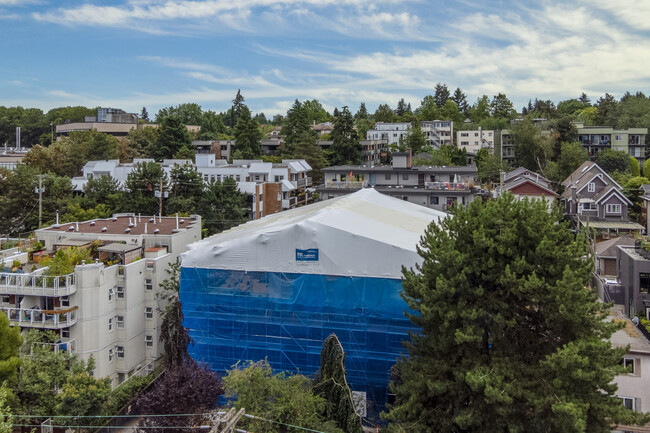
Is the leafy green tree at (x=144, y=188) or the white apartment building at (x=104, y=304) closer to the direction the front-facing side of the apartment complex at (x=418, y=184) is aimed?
the white apartment building

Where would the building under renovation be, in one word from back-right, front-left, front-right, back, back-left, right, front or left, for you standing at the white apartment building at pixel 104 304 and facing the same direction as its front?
left

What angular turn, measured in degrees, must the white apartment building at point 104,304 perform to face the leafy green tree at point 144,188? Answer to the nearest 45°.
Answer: approximately 135° to its right

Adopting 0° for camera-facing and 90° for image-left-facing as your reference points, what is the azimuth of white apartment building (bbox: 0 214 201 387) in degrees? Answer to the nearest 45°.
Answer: approximately 45°

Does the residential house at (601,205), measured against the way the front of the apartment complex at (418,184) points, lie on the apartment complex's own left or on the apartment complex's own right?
on the apartment complex's own left

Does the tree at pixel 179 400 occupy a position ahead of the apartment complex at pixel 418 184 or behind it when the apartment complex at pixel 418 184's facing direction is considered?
ahead

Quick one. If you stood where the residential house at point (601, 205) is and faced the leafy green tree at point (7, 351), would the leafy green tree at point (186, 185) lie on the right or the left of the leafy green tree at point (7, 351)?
right

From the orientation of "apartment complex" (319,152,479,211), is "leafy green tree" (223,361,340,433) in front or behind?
in front

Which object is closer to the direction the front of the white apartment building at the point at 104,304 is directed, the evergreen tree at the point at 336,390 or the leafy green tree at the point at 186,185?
the evergreen tree

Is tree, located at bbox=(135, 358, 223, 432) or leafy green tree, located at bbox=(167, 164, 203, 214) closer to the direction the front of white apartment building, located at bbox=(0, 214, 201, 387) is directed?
the tree

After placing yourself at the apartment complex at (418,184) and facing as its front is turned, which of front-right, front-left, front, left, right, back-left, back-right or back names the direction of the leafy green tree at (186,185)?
right

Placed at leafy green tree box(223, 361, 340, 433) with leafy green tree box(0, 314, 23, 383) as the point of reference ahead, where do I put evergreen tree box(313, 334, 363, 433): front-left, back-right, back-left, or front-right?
back-right

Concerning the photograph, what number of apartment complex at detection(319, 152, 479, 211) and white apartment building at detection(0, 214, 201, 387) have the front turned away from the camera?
0

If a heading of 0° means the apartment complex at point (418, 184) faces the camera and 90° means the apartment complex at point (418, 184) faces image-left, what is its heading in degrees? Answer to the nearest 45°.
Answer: approximately 0°
